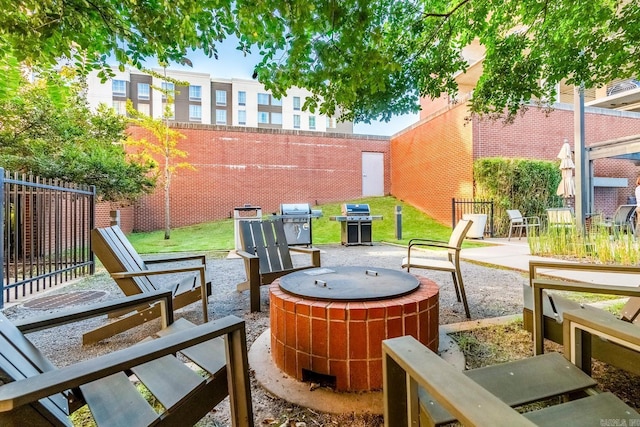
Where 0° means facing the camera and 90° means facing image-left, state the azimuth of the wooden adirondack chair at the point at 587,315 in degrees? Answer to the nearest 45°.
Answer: approximately 90°

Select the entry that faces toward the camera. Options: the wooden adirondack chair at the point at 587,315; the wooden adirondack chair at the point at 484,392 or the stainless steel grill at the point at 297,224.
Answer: the stainless steel grill

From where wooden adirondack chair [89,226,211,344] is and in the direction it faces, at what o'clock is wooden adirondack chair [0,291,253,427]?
wooden adirondack chair [0,291,253,427] is roughly at 3 o'clock from wooden adirondack chair [89,226,211,344].

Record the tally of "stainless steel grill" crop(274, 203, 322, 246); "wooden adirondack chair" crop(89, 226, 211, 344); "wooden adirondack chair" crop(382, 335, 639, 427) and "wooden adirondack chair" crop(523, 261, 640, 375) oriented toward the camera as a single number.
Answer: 1

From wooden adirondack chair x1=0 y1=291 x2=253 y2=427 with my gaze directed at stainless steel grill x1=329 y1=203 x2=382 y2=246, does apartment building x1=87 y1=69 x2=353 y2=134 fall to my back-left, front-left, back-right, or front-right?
front-left

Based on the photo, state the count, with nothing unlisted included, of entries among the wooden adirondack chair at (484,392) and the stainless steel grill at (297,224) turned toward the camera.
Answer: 1

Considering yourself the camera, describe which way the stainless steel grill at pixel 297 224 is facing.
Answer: facing the viewer

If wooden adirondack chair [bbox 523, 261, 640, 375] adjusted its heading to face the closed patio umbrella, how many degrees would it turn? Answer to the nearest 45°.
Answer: approximately 90° to its right

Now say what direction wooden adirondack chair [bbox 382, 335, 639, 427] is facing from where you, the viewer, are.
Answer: facing away from the viewer and to the left of the viewer

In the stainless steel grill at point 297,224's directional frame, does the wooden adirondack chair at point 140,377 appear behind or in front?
in front

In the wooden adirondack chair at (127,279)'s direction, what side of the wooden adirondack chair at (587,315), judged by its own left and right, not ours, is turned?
front

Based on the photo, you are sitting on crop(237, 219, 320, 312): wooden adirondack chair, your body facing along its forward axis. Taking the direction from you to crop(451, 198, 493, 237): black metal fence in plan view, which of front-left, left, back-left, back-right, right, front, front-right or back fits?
left

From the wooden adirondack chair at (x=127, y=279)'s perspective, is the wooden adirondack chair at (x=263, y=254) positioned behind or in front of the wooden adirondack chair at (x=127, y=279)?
in front

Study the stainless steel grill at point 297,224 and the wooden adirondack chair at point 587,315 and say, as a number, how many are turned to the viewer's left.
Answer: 1

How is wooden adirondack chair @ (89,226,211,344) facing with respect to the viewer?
to the viewer's right

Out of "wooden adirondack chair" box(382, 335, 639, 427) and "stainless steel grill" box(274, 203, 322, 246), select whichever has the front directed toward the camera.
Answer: the stainless steel grill

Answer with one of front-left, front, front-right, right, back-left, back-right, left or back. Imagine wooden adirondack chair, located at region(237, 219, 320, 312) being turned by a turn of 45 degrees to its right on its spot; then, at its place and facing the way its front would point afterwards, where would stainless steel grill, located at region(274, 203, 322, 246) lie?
back

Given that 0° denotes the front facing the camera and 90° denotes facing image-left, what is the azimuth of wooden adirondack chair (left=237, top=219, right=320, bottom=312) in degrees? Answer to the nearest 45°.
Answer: approximately 315°

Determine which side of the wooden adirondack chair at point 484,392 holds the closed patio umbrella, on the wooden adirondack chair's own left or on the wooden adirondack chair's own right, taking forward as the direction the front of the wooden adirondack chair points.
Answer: on the wooden adirondack chair's own right

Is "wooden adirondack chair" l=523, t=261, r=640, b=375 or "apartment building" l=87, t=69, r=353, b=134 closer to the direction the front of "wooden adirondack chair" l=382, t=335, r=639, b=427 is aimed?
the apartment building
